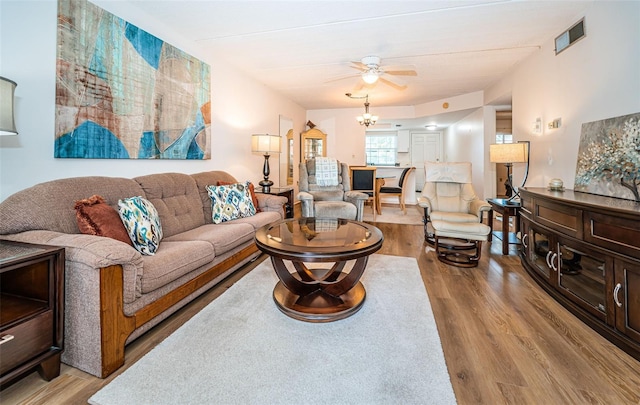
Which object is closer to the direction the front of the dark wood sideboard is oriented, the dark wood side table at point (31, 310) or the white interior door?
the dark wood side table

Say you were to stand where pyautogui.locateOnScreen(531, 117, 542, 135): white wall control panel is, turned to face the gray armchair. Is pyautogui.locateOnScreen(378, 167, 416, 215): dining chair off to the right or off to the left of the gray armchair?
right

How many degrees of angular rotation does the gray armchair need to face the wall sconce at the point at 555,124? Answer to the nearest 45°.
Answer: approximately 45° to its left

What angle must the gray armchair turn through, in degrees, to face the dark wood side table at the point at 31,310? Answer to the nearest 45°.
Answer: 0° — it already faces it

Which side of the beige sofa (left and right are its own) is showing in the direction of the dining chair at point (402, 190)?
left

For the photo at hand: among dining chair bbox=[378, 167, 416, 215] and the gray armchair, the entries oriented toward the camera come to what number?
1
